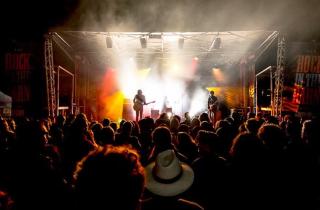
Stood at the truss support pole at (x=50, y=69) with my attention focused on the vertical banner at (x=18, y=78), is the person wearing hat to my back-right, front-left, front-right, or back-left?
back-left

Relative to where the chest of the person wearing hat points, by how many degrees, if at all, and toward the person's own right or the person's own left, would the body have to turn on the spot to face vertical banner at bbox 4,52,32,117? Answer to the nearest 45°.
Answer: approximately 45° to the person's own left

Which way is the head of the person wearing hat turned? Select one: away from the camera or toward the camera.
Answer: away from the camera

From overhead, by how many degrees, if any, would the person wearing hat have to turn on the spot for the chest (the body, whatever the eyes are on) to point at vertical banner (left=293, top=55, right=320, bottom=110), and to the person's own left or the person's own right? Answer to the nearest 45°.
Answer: approximately 45° to the person's own right

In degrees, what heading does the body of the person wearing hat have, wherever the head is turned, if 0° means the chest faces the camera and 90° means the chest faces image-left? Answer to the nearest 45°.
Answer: approximately 180°
